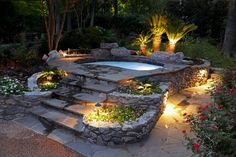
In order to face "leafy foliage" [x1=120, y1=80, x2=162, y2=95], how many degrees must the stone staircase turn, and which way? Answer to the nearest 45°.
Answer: approximately 135° to its left

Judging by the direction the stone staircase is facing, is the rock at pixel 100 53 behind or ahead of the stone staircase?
behind

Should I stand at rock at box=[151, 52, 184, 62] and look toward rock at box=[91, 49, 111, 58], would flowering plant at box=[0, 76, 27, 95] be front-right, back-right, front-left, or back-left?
front-left

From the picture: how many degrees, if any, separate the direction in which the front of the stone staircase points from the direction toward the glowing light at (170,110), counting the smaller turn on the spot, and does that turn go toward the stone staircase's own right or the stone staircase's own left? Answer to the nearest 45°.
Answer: approximately 135° to the stone staircase's own left

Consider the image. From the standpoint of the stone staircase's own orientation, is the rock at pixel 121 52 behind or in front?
behind

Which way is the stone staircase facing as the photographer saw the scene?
facing the viewer and to the left of the viewer

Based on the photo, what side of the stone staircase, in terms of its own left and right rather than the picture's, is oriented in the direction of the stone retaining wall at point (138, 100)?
left

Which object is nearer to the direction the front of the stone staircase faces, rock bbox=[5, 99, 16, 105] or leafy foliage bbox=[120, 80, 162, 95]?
the rock

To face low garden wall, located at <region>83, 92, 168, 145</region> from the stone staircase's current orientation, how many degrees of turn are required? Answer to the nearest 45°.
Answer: approximately 90° to its left

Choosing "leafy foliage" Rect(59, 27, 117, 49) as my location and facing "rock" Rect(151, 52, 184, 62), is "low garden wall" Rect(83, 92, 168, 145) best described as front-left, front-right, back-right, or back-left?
front-right

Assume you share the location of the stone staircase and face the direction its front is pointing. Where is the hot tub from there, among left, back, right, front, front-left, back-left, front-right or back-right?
back

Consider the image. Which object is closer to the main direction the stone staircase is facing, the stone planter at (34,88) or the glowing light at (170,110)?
the stone planter

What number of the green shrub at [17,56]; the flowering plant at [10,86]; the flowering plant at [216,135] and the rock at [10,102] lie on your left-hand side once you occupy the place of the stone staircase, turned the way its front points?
1

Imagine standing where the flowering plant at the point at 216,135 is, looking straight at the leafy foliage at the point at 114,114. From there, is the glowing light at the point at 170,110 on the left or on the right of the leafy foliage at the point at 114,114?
right

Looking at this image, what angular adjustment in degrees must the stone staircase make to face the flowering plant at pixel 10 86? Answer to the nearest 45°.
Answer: approximately 90° to its right

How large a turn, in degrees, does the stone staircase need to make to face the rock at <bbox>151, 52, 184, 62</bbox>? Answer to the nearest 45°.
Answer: approximately 180°
